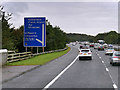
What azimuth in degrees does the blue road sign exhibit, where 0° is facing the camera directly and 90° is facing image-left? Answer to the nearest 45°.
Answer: approximately 0°
